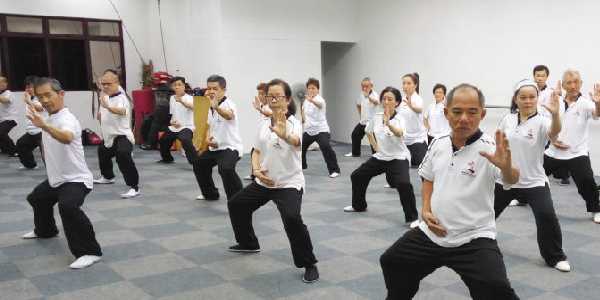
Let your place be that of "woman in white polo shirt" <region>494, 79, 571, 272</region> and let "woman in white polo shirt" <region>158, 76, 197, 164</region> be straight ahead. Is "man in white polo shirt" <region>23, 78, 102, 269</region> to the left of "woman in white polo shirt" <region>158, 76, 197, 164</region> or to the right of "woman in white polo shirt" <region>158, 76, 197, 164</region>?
left

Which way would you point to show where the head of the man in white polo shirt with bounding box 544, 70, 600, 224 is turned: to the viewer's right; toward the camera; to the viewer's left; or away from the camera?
toward the camera

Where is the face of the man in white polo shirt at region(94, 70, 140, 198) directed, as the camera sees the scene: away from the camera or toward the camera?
toward the camera

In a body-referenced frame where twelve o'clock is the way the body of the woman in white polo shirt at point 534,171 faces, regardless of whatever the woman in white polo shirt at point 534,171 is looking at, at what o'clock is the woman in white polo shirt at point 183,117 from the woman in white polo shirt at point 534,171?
the woman in white polo shirt at point 183,117 is roughly at 4 o'clock from the woman in white polo shirt at point 534,171.

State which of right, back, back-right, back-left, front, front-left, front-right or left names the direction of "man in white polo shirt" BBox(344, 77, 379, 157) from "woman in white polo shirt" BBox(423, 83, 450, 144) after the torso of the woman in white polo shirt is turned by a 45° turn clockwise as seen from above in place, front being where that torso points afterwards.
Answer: right

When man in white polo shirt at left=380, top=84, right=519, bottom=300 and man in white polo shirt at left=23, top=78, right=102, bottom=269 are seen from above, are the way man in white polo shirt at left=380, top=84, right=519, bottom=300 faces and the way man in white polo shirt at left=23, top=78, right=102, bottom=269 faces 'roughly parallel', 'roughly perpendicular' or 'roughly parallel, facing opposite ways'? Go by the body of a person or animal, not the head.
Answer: roughly parallel

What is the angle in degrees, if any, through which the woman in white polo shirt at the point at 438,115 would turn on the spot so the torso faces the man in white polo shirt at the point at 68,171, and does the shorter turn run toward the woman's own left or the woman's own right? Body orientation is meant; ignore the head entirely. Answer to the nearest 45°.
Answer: approximately 45° to the woman's own right

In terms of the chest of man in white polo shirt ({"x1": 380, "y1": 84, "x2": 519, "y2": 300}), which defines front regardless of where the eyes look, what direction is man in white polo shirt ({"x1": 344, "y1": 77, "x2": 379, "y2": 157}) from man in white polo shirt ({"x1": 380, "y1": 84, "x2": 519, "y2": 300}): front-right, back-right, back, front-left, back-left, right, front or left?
back

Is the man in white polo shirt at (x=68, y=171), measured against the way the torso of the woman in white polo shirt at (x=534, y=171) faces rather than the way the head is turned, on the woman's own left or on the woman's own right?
on the woman's own right

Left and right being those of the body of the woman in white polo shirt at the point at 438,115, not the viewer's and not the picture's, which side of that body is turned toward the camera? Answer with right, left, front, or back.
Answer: front

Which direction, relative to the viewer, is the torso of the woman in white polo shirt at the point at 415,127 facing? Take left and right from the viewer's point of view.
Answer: facing the viewer and to the left of the viewer

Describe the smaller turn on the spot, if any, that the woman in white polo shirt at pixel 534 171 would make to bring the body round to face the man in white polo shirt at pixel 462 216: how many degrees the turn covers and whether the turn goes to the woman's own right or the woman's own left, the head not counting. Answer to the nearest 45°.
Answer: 0° — they already face them

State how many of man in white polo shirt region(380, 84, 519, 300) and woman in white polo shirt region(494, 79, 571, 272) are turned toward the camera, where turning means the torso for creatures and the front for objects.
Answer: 2

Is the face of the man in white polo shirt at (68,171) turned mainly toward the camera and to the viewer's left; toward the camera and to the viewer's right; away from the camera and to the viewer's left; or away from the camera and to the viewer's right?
toward the camera and to the viewer's left

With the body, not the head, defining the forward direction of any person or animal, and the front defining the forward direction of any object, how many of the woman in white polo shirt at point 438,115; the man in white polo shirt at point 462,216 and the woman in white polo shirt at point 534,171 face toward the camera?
3

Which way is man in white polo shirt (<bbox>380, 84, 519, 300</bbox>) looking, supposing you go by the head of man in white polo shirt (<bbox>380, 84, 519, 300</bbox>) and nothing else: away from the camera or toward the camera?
toward the camera
